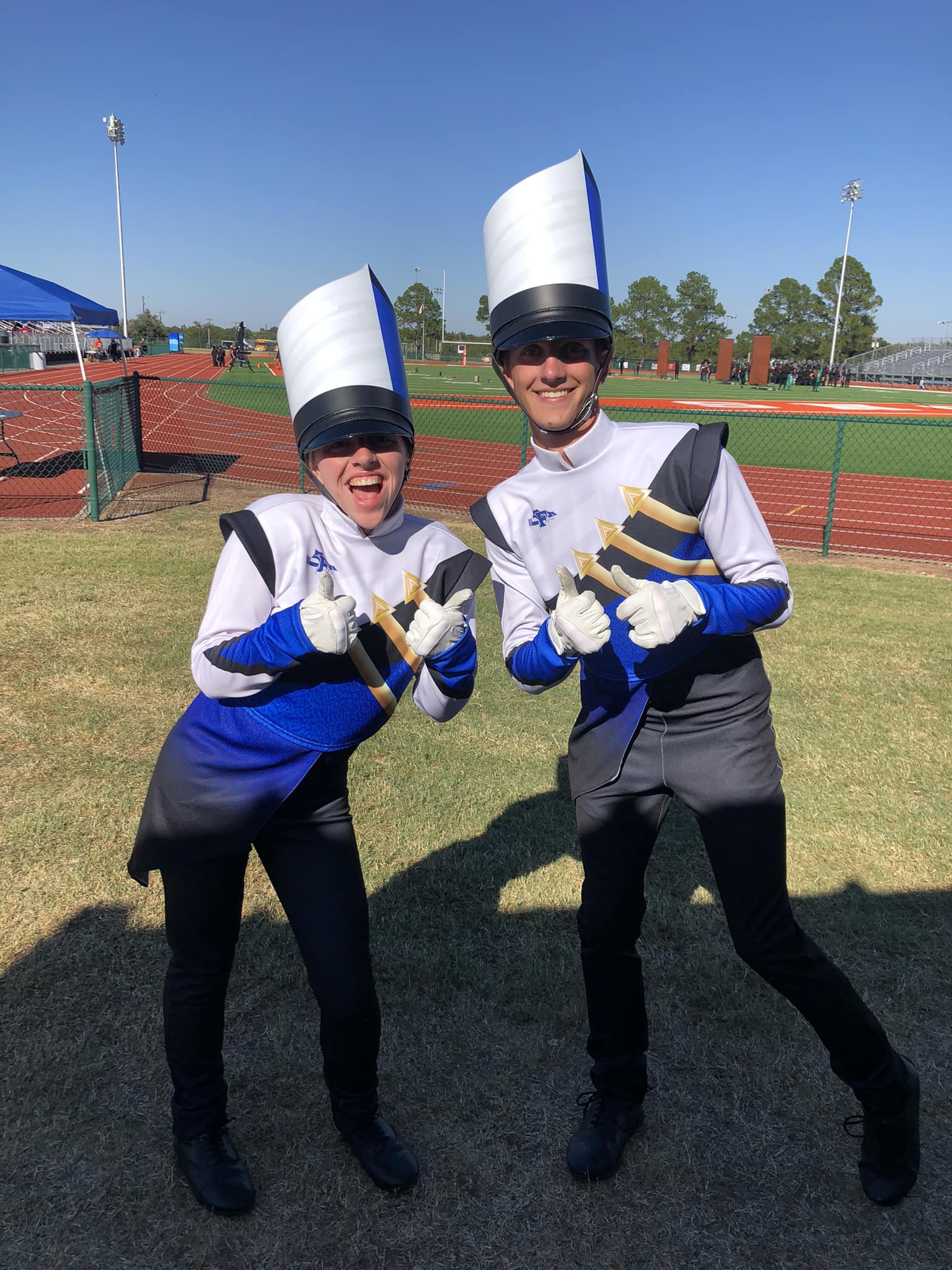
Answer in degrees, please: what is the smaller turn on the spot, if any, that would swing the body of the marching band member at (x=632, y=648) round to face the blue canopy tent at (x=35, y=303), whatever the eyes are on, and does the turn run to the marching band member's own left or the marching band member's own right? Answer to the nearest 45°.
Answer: approximately 135° to the marching band member's own right

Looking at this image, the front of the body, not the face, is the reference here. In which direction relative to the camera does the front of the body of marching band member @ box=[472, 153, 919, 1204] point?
toward the camera

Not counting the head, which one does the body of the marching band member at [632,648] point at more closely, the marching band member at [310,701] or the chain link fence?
the marching band member

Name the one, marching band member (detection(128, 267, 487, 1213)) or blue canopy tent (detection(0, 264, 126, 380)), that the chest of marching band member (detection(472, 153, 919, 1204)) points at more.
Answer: the marching band member

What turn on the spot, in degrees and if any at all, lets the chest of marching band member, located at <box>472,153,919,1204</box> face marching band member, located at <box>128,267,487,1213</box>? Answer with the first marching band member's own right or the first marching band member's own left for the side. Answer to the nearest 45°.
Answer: approximately 45° to the first marching band member's own right

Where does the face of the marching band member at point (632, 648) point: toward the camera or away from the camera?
toward the camera

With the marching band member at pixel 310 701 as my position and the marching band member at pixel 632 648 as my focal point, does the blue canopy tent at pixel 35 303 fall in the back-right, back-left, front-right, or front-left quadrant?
back-left

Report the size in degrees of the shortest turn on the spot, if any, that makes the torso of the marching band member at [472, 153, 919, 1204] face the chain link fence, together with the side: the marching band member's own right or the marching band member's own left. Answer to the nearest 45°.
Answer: approximately 180°
